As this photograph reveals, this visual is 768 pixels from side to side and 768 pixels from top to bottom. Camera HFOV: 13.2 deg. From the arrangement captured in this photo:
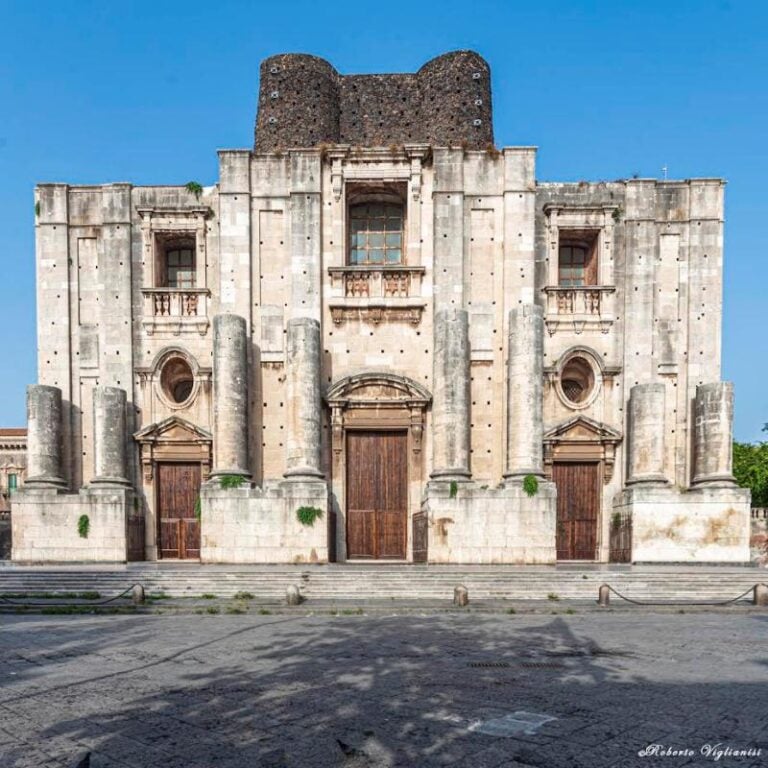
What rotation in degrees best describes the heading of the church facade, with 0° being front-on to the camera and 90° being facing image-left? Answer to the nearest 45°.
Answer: approximately 0°

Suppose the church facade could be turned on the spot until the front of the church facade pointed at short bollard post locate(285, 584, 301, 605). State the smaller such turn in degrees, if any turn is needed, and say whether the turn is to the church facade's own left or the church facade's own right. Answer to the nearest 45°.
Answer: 0° — it already faces it
